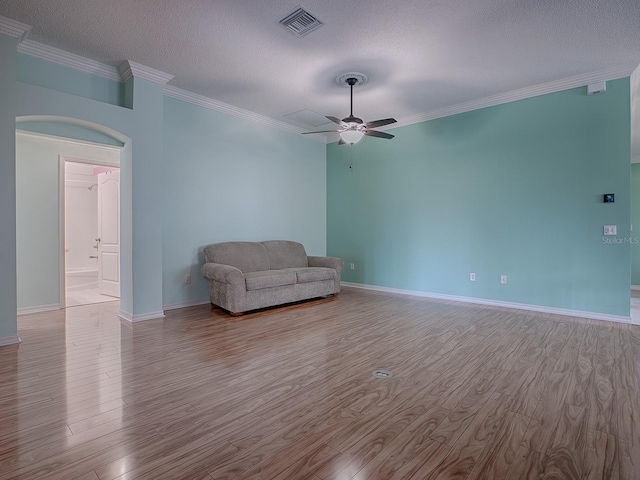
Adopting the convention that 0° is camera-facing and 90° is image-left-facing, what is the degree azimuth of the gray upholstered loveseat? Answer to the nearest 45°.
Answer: approximately 315°

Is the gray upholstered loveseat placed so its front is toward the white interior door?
no
